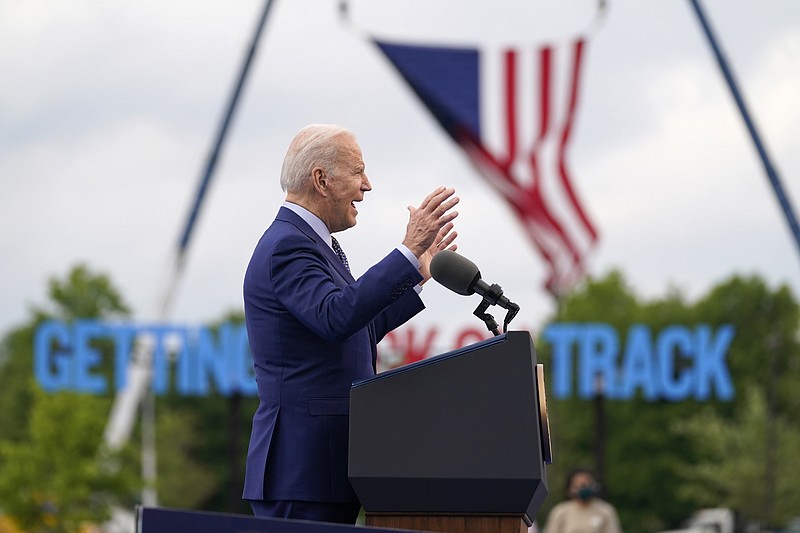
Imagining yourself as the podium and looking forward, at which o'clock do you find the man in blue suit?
The man in blue suit is roughly at 7 o'clock from the podium.

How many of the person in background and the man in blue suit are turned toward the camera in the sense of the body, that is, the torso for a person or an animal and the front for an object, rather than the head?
1

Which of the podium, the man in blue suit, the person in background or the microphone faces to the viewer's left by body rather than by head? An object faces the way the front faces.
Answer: the microphone

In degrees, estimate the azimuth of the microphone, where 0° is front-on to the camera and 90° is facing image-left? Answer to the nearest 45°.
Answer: approximately 90°

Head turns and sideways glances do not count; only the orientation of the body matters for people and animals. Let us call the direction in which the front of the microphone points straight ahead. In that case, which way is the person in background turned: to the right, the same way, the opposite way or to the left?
to the left

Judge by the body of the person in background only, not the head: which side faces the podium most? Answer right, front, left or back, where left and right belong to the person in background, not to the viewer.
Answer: front

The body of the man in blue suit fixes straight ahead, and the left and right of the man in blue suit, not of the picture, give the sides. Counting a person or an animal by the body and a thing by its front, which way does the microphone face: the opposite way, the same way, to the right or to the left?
the opposite way

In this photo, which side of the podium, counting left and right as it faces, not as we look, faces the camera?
right

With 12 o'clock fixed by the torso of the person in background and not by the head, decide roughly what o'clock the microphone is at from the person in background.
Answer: The microphone is roughly at 12 o'clock from the person in background.

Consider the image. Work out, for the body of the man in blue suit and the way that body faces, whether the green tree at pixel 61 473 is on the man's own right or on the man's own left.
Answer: on the man's own left

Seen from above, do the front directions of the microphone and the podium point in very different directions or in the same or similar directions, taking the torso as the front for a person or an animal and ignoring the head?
very different directions

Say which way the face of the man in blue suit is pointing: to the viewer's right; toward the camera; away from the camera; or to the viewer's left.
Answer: to the viewer's right

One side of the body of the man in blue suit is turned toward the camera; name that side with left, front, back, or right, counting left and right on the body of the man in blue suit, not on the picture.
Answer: right

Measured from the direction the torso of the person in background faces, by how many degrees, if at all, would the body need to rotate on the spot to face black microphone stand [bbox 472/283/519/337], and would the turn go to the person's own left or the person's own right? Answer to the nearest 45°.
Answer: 0° — they already face it

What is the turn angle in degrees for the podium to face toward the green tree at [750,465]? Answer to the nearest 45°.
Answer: approximately 90° to its left

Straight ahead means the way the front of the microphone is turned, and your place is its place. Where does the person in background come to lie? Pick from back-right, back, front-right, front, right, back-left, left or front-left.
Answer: right
